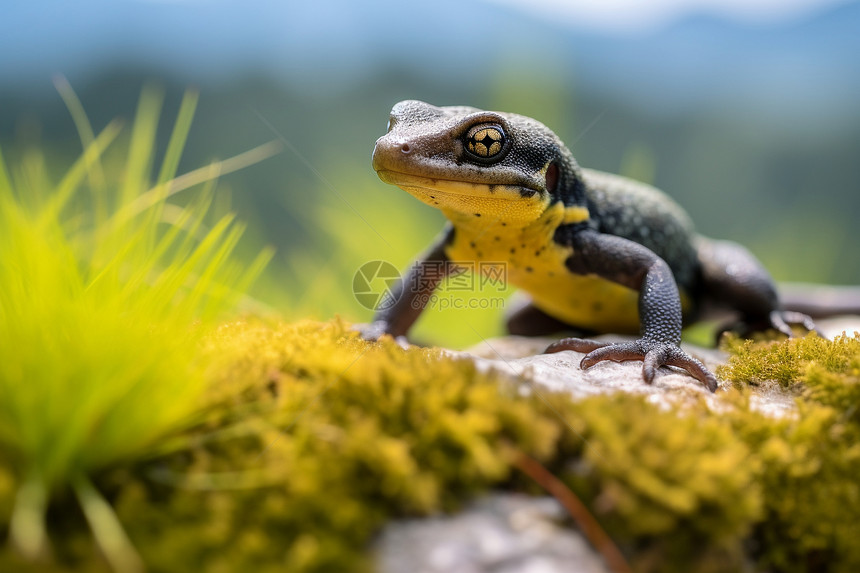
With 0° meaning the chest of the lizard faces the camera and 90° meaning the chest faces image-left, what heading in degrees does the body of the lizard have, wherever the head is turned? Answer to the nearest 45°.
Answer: approximately 45°

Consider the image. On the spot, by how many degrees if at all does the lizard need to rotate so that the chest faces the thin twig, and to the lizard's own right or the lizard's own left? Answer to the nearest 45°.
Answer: approximately 45° to the lizard's own left

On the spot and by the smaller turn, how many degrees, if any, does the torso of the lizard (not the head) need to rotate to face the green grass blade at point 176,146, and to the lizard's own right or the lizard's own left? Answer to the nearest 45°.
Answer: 0° — it already faces it
